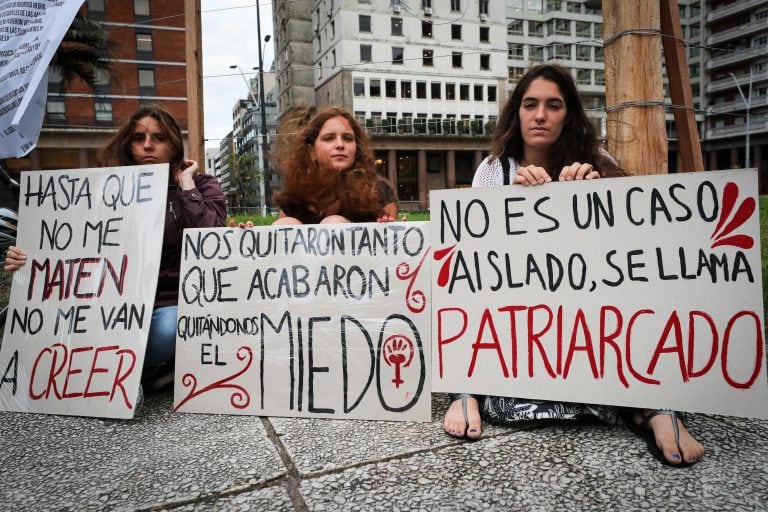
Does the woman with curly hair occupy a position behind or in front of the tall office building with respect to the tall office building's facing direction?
in front

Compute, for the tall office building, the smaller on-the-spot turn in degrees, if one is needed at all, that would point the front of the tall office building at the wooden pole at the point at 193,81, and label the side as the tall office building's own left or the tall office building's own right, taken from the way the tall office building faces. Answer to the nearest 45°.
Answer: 0° — it already faces it

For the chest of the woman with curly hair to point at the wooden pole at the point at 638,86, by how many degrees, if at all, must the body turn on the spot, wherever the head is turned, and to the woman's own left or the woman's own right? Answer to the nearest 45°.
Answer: approximately 90° to the woman's own left

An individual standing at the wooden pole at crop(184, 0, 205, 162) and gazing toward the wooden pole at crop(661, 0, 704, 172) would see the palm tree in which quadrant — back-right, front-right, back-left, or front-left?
back-left

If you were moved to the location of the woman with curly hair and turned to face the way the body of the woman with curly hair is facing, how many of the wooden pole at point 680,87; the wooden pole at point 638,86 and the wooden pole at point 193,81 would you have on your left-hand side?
2

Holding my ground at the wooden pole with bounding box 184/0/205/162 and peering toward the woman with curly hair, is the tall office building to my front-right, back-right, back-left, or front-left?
back-left

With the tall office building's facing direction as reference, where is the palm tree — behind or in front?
in front

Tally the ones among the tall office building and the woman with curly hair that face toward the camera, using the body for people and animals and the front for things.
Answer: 2

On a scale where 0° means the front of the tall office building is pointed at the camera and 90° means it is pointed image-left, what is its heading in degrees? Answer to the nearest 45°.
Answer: approximately 0°

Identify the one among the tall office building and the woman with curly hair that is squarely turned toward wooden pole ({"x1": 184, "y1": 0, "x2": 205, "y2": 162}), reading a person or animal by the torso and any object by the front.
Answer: the tall office building

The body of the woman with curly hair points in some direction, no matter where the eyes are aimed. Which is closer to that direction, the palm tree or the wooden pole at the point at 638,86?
the wooden pole

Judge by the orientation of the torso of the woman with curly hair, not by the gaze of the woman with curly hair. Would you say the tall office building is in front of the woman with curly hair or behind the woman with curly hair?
behind

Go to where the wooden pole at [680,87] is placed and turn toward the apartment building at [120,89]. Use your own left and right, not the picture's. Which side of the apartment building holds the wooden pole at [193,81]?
left
